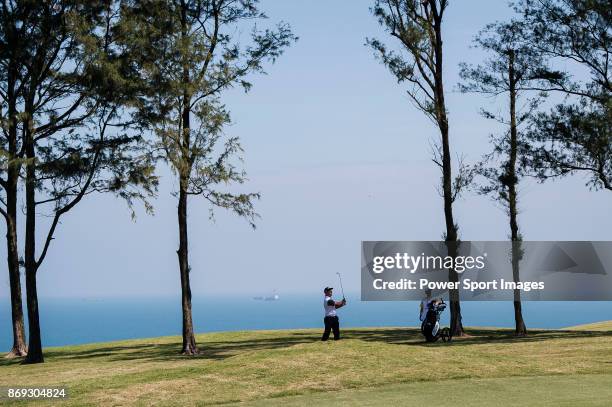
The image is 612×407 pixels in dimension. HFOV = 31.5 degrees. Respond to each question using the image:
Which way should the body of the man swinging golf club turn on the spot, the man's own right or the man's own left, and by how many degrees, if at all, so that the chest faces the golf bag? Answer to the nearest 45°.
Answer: approximately 45° to the man's own left

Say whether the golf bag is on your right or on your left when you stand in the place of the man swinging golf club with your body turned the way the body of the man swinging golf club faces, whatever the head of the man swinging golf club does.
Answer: on your left
